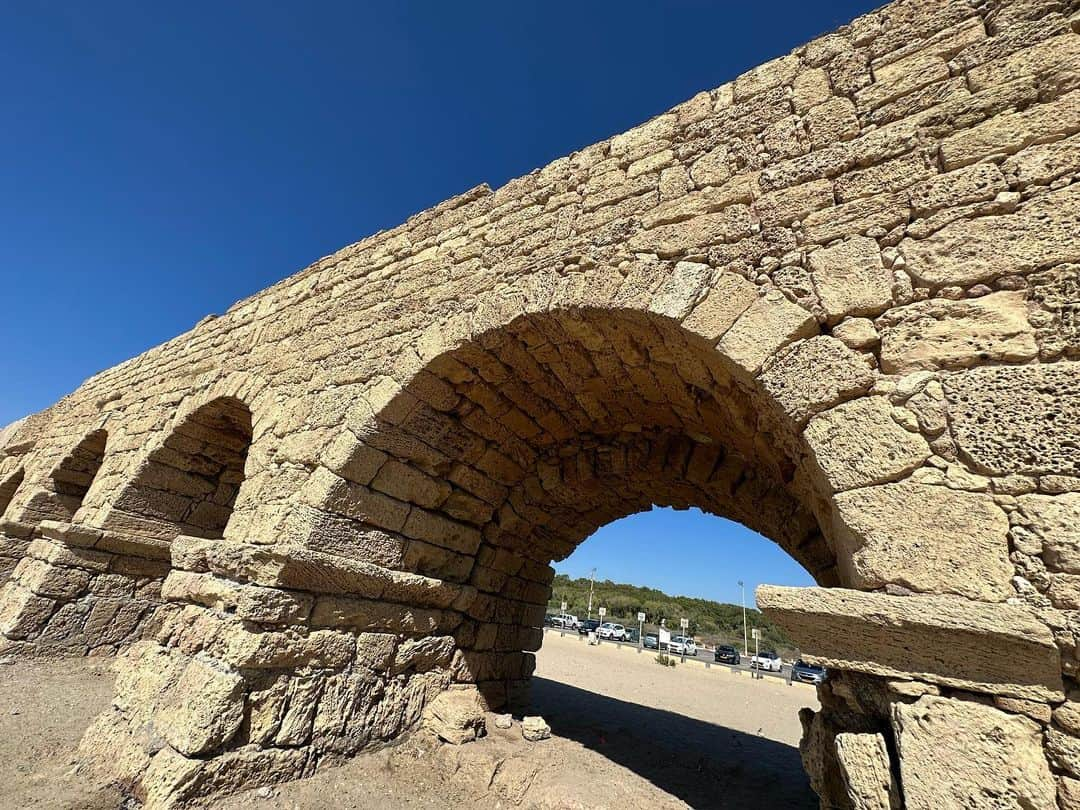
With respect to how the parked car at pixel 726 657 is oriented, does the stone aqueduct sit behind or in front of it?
in front

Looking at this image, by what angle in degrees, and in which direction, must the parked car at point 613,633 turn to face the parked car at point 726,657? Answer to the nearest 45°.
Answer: approximately 135° to its left

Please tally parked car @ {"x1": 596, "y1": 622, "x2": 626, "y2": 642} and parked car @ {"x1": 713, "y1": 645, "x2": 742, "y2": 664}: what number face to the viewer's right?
0

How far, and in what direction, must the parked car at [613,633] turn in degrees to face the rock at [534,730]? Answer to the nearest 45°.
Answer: approximately 45° to its left

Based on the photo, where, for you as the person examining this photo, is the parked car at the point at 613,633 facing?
facing the viewer and to the left of the viewer

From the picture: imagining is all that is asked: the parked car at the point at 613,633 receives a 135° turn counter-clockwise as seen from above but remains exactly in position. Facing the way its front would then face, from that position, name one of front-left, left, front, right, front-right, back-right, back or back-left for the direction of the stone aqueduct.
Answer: right

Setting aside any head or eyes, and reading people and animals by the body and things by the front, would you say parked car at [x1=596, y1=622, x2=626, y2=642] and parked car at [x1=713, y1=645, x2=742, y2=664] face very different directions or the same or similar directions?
same or similar directions
